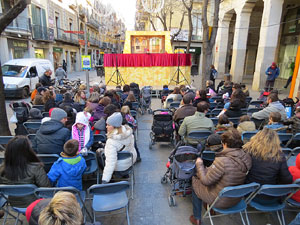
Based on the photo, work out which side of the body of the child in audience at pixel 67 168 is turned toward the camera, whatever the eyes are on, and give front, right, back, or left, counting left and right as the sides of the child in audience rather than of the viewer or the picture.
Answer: back

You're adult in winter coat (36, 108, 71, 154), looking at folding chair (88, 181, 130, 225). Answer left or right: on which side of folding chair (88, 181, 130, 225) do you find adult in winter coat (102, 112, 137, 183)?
left

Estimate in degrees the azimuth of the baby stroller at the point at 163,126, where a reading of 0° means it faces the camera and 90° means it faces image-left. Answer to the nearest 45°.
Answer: approximately 180°

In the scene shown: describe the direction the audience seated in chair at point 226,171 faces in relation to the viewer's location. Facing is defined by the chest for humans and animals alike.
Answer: facing away from the viewer and to the left of the viewer

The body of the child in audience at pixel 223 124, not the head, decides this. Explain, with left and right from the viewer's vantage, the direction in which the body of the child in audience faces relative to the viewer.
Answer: facing away from the viewer

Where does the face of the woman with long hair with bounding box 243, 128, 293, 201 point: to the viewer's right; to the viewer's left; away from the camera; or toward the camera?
away from the camera

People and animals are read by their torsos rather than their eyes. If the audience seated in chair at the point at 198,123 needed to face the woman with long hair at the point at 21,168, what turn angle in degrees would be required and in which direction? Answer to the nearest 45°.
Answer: approximately 135° to their left

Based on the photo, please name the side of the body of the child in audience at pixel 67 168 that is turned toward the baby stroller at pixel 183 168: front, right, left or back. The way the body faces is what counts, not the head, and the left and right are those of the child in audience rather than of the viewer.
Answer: right

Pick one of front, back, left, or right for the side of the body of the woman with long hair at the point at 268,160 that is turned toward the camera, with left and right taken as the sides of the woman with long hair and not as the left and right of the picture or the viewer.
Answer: back

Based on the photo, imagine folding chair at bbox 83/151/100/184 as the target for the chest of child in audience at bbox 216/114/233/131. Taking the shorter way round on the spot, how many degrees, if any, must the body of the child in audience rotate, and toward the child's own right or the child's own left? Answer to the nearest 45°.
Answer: approximately 135° to the child's own left
